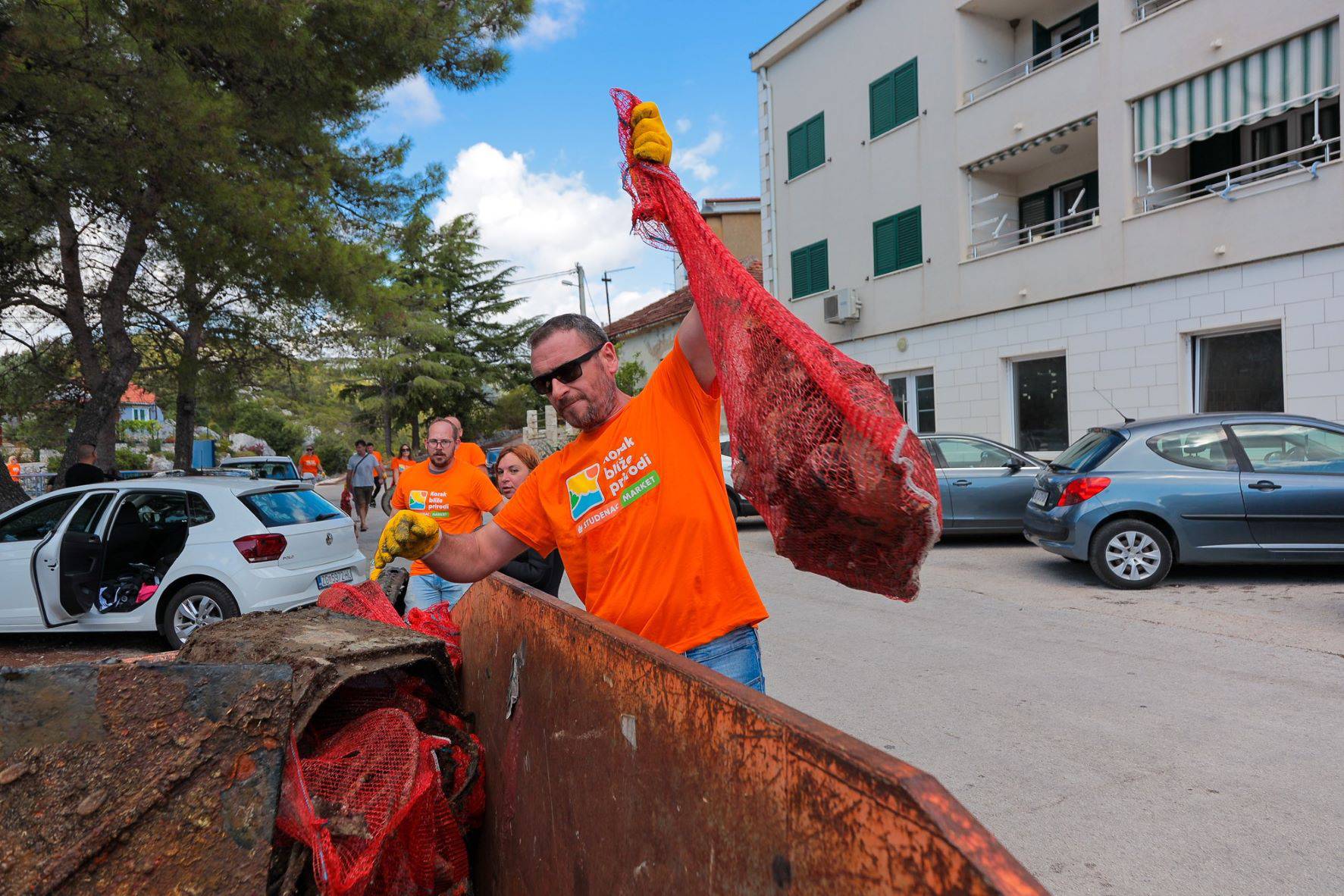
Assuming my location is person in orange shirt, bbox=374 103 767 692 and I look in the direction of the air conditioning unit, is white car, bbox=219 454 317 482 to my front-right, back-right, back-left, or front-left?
front-left

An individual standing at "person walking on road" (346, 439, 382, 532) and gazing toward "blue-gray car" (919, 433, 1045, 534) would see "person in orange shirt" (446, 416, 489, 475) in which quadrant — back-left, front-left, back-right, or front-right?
front-right

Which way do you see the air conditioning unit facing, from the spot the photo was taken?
facing the viewer and to the left of the viewer

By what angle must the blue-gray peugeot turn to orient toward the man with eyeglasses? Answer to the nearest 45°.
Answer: approximately 135° to its right

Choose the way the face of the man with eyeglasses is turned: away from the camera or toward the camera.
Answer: toward the camera

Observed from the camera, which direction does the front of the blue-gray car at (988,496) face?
facing to the right of the viewer

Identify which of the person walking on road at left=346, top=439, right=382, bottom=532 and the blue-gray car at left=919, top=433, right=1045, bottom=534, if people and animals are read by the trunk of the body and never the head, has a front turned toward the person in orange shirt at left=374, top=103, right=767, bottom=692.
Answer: the person walking on road

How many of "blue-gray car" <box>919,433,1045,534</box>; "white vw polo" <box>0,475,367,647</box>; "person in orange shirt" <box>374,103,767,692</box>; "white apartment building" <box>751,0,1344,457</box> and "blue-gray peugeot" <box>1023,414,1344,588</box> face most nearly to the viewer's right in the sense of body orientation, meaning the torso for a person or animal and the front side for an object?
2

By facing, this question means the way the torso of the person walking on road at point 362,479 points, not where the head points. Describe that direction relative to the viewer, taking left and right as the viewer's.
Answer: facing the viewer

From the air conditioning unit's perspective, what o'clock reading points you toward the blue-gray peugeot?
The blue-gray peugeot is roughly at 10 o'clock from the air conditioning unit.

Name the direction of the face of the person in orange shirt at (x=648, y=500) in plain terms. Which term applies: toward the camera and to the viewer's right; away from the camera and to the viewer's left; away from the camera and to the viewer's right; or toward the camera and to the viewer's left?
toward the camera and to the viewer's left

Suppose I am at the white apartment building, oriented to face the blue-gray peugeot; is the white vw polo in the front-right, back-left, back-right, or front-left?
front-right

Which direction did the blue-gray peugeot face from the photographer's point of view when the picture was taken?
facing to the right of the viewer

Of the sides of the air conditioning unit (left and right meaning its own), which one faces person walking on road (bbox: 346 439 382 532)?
front
